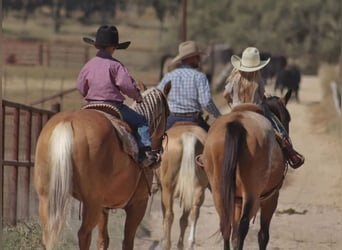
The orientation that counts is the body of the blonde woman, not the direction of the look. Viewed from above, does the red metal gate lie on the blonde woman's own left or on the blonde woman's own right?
on the blonde woman's own left

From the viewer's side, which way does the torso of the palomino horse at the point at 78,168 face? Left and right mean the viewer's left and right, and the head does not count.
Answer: facing away from the viewer and to the right of the viewer

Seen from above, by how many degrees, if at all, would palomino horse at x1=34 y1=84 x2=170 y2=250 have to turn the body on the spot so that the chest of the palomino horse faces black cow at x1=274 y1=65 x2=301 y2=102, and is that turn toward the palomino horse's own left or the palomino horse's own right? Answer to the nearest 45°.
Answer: approximately 45° to the palomino horse's own left

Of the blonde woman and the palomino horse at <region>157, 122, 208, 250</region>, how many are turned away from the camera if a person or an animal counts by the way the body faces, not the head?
2

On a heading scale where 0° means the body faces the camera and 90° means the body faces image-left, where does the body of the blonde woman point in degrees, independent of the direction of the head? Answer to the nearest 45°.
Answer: approximately 180°

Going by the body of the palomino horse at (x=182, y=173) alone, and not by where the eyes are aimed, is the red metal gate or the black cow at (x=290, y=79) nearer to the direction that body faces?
the black cow

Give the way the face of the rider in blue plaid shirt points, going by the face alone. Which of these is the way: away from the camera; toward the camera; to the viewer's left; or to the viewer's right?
away from the camera

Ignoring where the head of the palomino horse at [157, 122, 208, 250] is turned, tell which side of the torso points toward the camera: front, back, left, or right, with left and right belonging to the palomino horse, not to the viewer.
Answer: back

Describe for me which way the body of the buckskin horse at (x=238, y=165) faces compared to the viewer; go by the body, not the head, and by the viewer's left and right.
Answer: facing away from the viewer and to the right of the viewer
